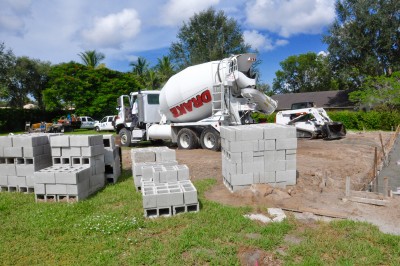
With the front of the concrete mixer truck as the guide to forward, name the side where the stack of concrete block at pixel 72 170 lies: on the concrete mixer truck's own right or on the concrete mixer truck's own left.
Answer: on the concrete mixer truck's own left

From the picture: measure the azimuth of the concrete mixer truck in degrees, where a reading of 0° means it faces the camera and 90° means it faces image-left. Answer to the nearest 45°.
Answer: approximately 135°

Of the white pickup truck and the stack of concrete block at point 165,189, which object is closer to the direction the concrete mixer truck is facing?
the white pickup truck

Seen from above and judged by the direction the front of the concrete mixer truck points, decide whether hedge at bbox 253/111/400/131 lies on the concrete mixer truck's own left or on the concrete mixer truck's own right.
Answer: on the concrete mixer truck's own right

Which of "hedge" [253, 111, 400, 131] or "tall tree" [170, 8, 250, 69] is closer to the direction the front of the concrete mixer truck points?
the tall tree
